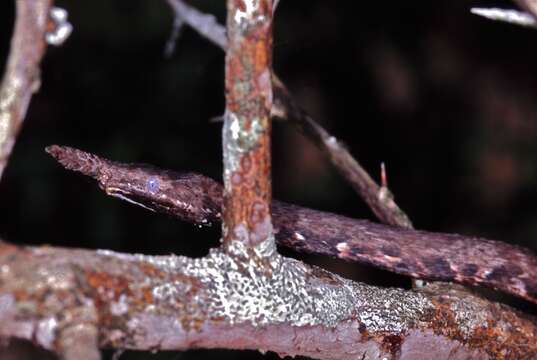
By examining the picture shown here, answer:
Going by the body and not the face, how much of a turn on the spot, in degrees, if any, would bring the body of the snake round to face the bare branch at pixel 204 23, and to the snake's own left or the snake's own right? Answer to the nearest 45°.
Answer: approximately 45° to the snake's own right

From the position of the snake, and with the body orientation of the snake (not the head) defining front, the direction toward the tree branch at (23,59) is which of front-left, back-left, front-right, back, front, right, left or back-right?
front-left

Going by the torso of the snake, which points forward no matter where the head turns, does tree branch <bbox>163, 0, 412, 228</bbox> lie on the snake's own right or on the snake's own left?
on the snake's own right

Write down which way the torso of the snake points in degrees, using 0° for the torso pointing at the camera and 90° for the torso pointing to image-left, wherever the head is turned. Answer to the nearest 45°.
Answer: approximately 90°
